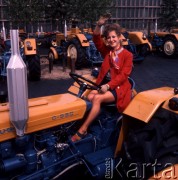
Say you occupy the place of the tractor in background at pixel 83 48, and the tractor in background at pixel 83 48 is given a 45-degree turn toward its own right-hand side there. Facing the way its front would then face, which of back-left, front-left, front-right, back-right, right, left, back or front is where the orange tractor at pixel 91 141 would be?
back

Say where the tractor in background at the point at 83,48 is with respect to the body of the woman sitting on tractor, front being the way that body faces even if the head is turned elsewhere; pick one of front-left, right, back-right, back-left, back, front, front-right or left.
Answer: back-right

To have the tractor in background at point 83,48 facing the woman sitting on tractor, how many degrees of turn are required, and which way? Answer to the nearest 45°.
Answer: approximately 135° to its left

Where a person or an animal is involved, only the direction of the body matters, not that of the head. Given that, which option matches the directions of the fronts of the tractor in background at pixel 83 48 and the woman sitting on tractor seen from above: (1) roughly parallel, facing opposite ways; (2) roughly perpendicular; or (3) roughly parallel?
roughly perpendicular

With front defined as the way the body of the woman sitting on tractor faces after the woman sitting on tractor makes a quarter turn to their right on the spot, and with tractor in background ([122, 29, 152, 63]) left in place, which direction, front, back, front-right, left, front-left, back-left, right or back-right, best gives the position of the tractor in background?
front-right
